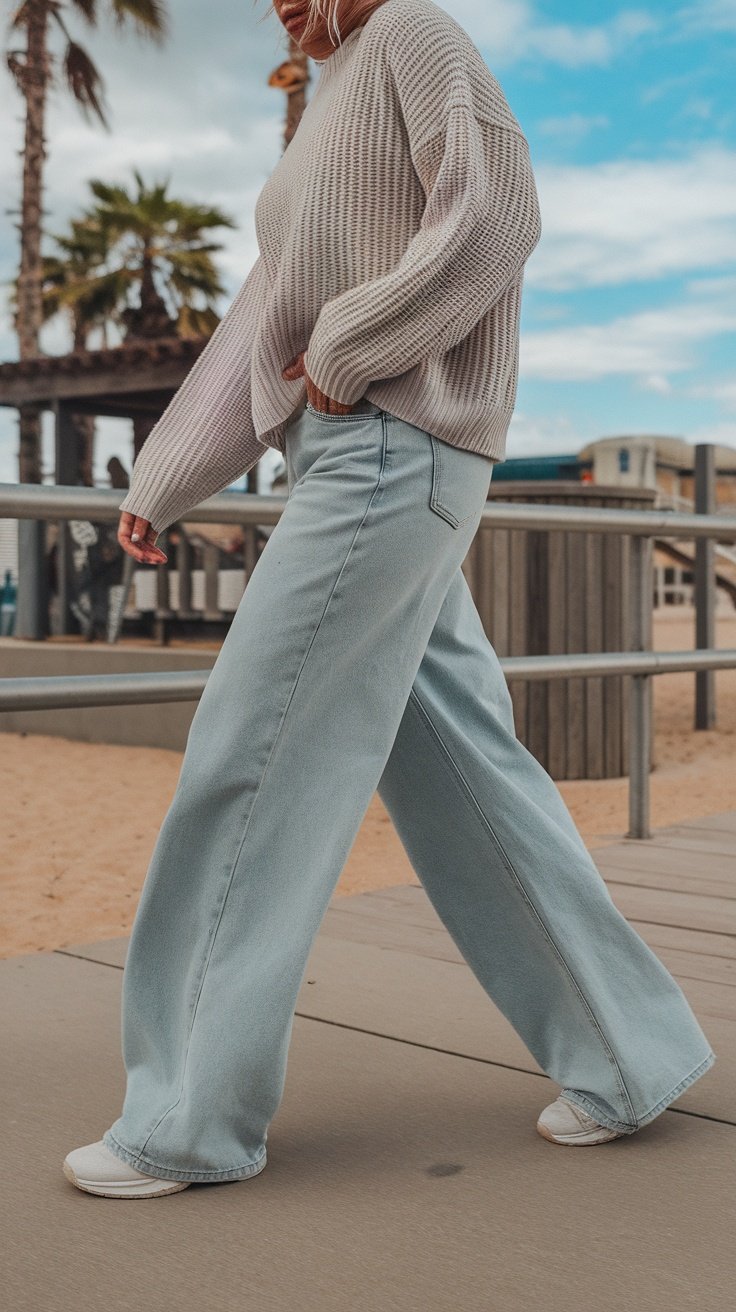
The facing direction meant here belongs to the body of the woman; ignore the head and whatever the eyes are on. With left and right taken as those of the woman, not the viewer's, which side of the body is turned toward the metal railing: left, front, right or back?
right

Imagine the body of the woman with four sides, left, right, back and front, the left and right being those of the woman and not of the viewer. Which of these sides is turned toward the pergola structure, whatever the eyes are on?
right

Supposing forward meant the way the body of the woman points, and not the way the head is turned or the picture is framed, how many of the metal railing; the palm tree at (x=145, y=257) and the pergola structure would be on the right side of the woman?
3

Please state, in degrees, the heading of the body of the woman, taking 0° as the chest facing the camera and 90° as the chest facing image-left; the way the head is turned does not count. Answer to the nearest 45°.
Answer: approximately 90°

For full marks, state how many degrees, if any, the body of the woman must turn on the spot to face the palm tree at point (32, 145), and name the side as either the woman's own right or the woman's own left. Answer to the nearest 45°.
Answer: approximately 90° to the woman's own right

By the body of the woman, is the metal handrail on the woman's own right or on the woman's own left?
on the woman's own right
